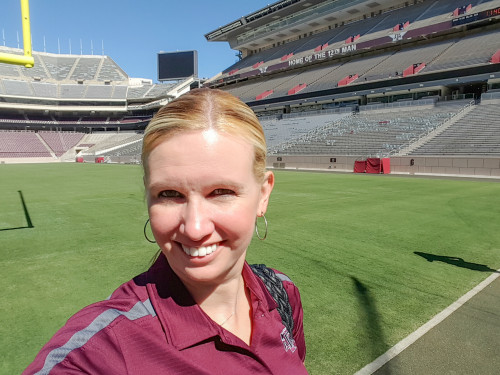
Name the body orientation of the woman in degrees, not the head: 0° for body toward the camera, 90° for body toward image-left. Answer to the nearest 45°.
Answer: approximately 315°

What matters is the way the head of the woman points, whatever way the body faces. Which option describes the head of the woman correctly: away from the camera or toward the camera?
toward the camera
